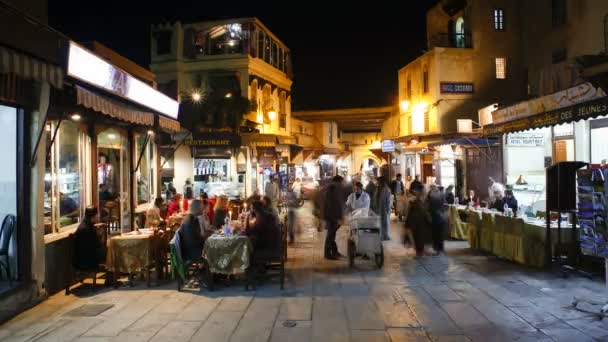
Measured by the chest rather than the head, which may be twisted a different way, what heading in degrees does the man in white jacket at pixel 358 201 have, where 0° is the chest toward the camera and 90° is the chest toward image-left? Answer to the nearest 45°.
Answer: approximately 0°

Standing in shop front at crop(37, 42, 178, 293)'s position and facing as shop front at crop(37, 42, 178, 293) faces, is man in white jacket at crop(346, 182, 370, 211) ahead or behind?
ahead

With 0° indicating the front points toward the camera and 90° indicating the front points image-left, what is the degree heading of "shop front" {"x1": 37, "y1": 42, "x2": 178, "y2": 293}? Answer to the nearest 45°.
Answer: approximately 315°

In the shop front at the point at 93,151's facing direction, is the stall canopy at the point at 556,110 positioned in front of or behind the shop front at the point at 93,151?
in front
